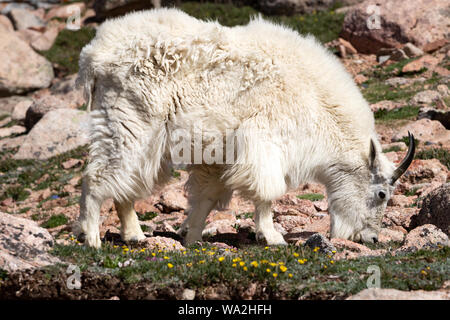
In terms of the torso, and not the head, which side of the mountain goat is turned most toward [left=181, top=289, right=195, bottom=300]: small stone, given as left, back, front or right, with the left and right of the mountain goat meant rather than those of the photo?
right

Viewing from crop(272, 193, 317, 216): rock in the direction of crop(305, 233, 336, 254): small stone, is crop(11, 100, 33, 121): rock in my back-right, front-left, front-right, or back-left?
back-right

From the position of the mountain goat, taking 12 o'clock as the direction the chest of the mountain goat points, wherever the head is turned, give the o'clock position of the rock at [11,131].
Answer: The rock is roughly at 8 o'clock from the mountain goat.

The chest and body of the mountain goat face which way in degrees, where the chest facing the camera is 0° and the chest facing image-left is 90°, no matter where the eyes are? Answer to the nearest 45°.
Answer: approximately 270°

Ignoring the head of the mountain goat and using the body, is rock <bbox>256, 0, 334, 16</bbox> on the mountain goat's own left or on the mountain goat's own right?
on the mountain goat's own left

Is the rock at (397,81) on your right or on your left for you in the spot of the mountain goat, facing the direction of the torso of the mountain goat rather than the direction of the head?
on your left

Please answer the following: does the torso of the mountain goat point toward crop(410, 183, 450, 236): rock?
yes

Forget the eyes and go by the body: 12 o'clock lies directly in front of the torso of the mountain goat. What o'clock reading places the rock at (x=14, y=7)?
The rock is roughly at 8 o'clock from the mountain goat.

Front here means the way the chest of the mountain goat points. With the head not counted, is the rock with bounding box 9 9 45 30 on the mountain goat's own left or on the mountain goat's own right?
on the mountain goat's own left

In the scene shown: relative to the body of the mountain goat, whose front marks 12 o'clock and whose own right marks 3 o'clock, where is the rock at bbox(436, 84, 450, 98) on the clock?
The rock is roughly at 10 o'clock from the mountain goat.

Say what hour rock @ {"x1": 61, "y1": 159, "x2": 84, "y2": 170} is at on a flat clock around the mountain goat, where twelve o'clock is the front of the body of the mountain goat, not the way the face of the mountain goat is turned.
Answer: The rock is roughly at 8 o'clock from the mountain goat.

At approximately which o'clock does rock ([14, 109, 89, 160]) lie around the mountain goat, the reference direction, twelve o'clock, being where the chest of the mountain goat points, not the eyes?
The rock is roughly at 8 o'clock from the mountain goat.

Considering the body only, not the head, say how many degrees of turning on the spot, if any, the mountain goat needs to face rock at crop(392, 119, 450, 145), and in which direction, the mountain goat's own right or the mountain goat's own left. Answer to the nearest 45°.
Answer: approximately 45° to the mountain goat's own left

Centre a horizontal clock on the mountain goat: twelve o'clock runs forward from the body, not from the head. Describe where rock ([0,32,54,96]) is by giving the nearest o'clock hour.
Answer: The rock is roughly at 8 o'clock from the mountain goat.

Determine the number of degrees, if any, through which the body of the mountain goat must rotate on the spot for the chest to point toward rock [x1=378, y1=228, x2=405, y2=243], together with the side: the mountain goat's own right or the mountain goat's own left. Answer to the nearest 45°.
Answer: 0° — it already faces it

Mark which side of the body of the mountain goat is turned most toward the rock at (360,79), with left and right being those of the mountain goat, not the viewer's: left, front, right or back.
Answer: left
